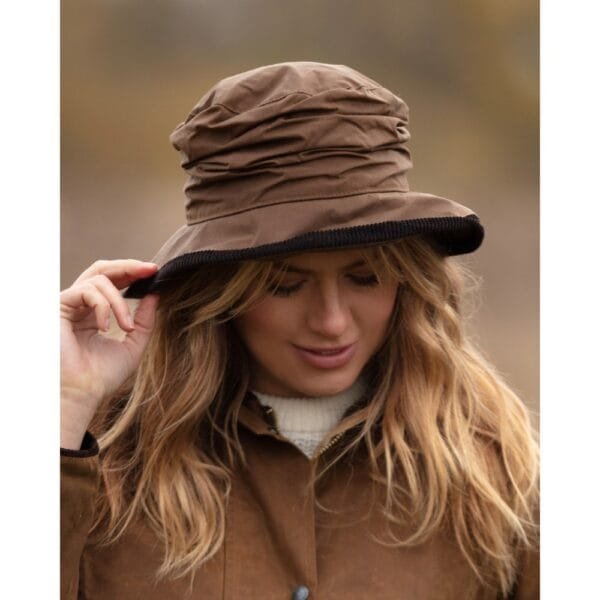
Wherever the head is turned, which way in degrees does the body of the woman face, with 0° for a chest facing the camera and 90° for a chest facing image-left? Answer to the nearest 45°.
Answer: approximately 0°
